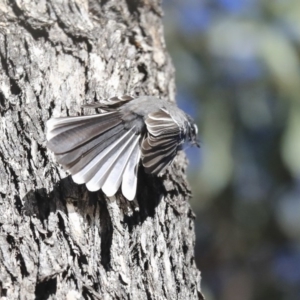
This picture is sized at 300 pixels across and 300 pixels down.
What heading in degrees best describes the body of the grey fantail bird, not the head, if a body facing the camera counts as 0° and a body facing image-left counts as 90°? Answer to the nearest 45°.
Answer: approximately 270°
